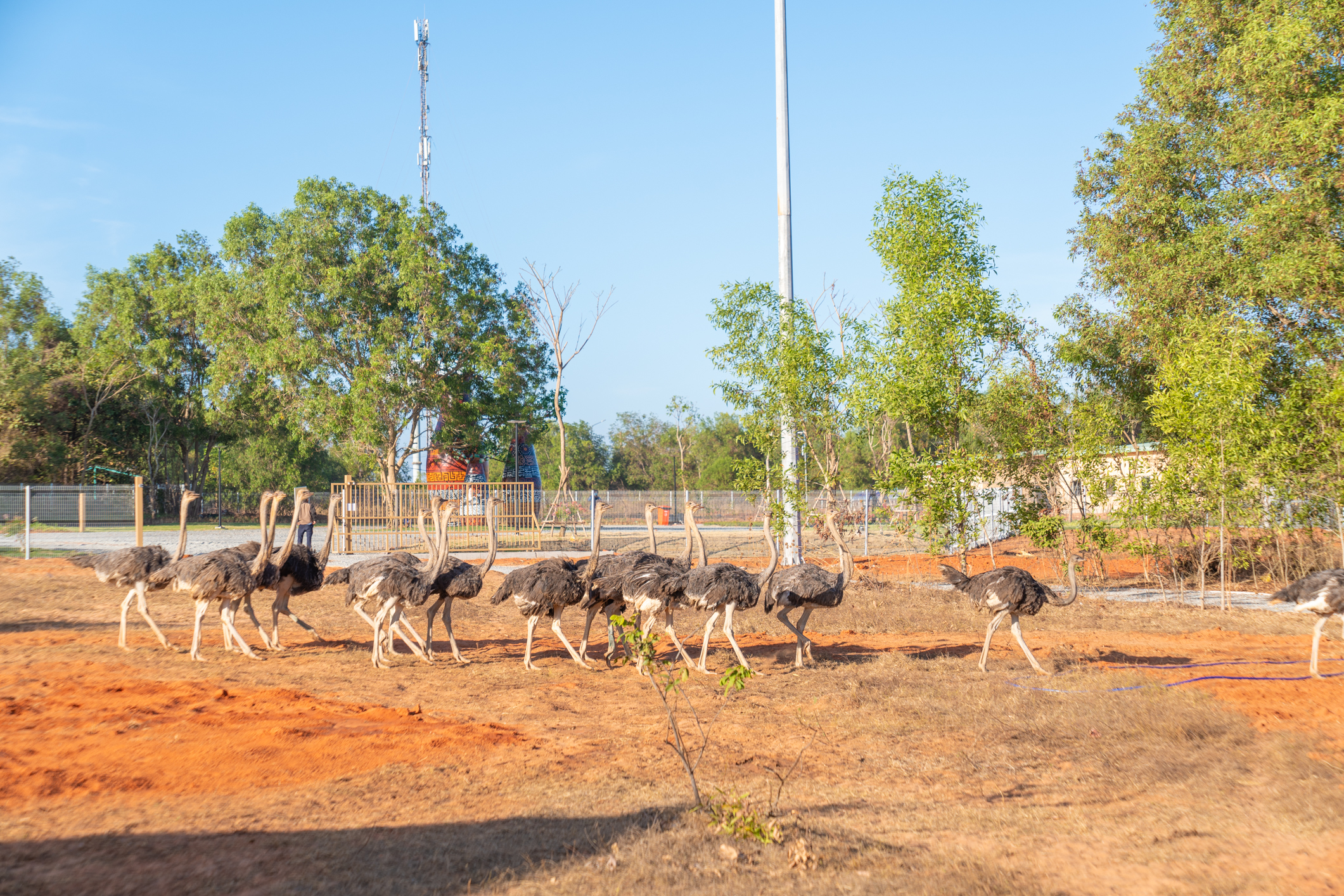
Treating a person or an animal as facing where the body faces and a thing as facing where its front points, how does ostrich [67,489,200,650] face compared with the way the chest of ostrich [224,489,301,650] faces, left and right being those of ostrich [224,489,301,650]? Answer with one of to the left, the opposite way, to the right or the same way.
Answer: the same way

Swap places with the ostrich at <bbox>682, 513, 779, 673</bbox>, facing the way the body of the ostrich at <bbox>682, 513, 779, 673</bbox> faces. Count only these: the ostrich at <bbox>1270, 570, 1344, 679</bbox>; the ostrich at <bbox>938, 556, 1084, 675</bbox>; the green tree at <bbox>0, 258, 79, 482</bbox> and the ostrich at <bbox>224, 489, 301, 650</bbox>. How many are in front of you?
2

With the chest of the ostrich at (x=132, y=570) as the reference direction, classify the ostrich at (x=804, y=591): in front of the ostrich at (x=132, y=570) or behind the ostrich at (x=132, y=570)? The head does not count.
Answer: in front

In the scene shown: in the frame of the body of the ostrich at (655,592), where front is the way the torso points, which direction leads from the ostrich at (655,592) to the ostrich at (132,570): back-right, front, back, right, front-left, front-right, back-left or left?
back

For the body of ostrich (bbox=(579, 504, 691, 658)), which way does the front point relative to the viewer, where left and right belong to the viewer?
facing to the right of the viewer

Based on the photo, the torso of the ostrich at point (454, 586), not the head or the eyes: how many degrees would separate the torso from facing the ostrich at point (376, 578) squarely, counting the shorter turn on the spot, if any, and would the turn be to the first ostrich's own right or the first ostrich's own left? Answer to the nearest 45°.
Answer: approximately 180°

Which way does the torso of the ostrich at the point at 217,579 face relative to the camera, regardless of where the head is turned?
to the viewer's right

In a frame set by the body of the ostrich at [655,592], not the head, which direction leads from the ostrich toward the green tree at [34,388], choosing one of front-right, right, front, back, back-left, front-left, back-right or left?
back-left

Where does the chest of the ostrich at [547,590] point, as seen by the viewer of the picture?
to the viewer's right

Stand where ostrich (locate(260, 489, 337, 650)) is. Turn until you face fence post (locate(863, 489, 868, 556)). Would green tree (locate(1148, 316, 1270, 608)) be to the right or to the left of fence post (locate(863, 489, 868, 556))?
right

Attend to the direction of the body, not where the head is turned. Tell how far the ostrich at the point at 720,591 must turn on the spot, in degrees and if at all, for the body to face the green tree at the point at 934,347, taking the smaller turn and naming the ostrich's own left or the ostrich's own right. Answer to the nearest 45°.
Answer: approximately 45° to the ostrich's own left

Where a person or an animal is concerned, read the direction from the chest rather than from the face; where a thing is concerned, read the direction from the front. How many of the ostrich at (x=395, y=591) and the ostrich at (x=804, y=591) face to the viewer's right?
2

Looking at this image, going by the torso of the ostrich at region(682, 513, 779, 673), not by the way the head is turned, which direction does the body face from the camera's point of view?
to the viewer's right

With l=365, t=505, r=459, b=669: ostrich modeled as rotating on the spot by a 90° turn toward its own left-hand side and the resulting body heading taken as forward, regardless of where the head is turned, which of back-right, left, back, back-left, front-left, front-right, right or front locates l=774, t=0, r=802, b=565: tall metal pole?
front-right

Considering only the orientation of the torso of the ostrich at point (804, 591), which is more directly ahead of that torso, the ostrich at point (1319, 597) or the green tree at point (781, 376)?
the ostrich

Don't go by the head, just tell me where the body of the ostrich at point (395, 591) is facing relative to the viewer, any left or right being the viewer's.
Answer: facing to the right of the viewer

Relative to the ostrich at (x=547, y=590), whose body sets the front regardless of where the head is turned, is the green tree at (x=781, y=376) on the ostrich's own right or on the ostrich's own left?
on the ostrich's own left

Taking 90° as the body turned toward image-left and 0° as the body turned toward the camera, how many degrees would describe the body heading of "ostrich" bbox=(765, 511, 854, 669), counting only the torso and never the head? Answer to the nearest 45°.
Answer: approximately 270°

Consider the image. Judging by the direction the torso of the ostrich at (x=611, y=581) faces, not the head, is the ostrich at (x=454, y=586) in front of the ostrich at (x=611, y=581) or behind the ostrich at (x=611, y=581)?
behind

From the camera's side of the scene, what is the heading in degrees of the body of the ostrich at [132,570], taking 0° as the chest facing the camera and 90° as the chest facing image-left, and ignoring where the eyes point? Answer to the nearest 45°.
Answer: approximately 270°

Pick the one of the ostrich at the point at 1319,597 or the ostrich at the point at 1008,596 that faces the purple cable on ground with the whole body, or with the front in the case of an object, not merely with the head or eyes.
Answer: the ostrich at the point at 1008,596
